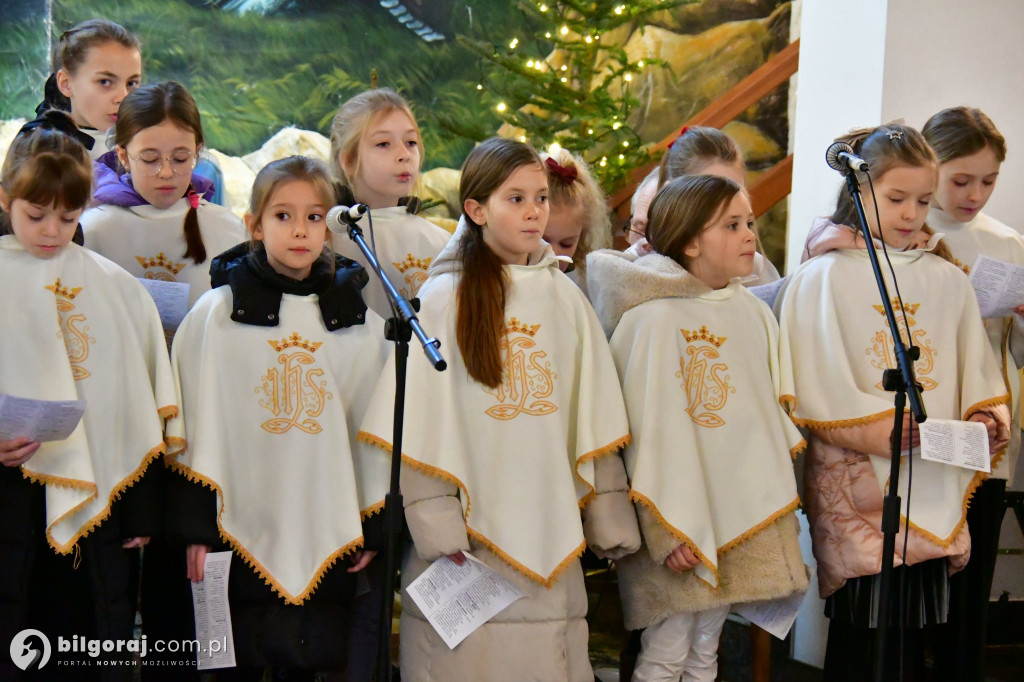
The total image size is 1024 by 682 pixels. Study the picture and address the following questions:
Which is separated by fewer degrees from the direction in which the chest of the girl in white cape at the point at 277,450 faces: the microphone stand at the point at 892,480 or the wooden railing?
the microphone stand

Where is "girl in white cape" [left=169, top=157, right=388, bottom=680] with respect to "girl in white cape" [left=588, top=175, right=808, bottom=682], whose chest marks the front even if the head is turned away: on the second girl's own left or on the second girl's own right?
on the second girl's own right

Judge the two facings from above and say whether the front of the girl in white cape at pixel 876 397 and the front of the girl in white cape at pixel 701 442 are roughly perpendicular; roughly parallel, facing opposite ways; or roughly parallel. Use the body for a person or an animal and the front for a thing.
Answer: roughly parallel

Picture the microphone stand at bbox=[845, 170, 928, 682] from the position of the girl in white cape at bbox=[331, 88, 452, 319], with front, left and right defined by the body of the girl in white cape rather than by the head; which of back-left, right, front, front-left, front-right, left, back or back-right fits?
front

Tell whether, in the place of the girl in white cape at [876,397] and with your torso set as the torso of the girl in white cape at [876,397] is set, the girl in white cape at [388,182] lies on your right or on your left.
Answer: on your right

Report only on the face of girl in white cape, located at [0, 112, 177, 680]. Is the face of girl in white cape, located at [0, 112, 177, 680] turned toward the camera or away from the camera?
toward the camera

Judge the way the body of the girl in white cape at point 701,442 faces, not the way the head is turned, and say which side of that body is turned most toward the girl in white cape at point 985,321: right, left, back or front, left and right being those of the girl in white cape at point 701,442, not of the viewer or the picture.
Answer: left

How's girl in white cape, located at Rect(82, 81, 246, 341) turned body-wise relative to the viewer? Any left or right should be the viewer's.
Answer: facing the viewer

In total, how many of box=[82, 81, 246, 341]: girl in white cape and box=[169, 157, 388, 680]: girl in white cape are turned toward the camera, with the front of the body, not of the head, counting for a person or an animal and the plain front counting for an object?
2

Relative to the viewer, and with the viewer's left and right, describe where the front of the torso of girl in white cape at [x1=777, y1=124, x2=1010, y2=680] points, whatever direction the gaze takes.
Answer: facing the viewer and to the right of the viewer

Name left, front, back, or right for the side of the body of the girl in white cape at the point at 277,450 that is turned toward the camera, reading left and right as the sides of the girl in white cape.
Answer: front

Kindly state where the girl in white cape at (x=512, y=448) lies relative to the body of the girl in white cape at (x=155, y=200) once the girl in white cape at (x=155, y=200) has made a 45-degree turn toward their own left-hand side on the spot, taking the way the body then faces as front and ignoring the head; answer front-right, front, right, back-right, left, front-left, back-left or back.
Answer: front

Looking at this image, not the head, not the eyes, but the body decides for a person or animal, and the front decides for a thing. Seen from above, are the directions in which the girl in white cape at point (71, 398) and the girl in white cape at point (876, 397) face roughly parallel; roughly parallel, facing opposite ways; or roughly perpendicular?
roughly parallel

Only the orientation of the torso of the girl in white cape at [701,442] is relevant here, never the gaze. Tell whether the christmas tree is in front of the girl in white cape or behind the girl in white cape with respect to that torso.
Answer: behind

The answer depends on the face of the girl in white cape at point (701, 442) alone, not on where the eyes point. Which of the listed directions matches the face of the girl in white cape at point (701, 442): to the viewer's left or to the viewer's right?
to the viewer's right

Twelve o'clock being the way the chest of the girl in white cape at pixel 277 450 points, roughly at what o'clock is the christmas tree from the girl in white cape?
The christmas tree is roughly at 7 o'clock from the girl in white cape.

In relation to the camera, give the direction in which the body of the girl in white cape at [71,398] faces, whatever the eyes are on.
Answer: toward the camera
